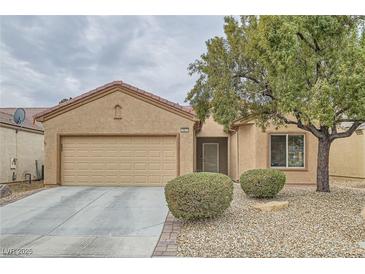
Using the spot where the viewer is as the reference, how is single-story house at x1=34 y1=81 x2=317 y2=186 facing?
facing the viewer

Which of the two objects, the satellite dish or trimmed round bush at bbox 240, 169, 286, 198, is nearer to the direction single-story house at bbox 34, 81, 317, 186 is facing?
the trimmed round bush

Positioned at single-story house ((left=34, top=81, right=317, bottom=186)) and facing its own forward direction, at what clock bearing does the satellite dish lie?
The satellite dish is roughly at 4 o'clock from the single-story house.

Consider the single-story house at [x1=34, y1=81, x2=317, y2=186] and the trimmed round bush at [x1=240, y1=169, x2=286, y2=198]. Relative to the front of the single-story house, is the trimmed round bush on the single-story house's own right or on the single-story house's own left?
on the single-story house's own left

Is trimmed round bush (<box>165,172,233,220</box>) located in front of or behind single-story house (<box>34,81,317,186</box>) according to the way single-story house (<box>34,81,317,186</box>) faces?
in front

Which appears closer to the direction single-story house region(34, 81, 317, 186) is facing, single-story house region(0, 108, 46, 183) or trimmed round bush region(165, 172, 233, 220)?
the trimmed round bush

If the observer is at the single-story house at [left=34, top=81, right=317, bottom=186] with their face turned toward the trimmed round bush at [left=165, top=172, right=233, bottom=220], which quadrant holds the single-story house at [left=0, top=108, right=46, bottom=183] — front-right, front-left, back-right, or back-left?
back-right

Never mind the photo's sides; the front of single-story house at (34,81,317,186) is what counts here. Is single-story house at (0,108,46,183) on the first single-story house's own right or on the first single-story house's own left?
on the first single-story house's own right
